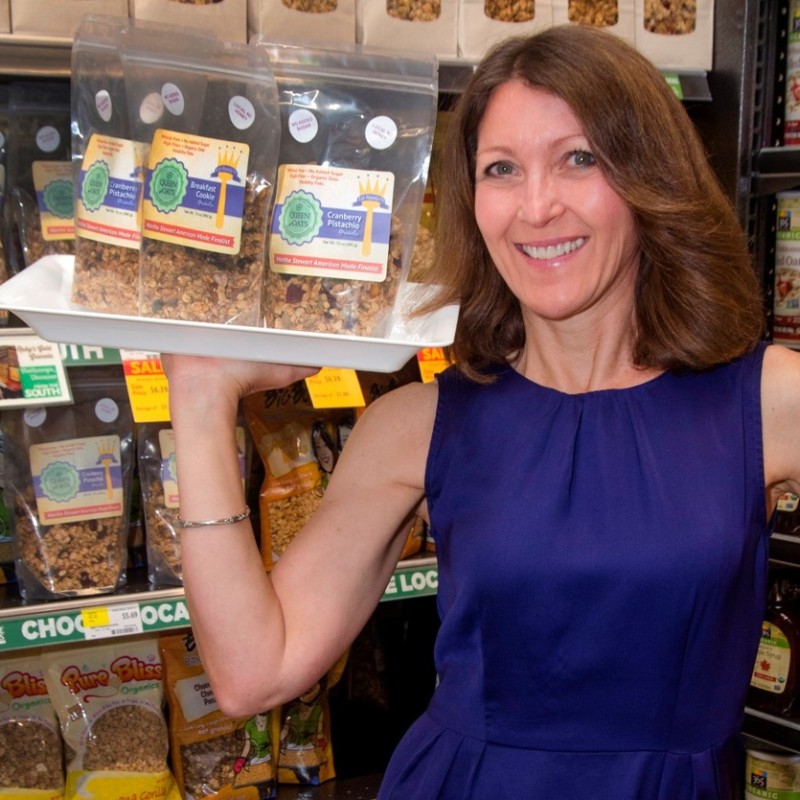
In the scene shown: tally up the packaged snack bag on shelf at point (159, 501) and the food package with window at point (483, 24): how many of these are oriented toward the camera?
2
